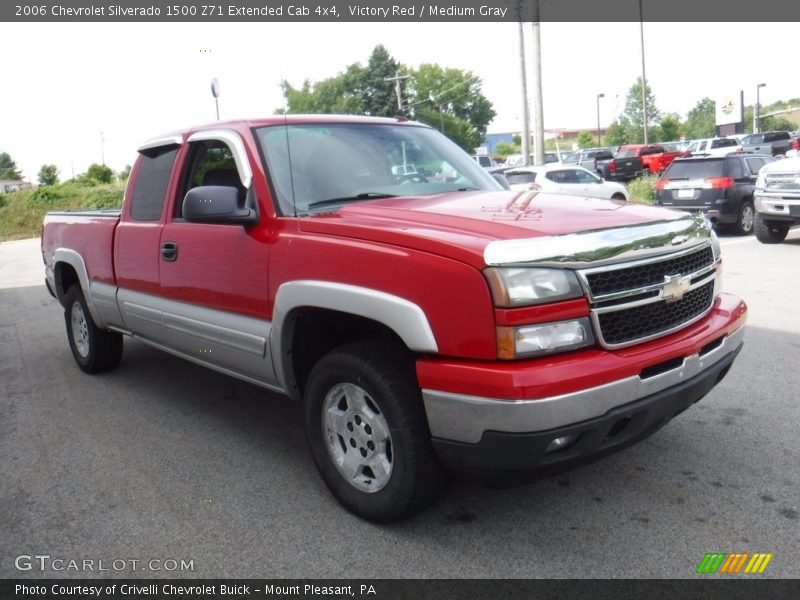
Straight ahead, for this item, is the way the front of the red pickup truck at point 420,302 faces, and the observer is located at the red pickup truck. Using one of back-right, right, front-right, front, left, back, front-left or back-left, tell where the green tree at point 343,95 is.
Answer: back-left

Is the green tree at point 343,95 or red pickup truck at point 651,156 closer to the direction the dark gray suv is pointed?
the red pickup truck

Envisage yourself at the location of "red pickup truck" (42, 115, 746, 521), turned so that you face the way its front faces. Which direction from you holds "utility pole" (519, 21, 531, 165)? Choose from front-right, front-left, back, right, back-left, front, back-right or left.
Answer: back-left

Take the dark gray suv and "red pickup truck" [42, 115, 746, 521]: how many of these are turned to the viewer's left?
0

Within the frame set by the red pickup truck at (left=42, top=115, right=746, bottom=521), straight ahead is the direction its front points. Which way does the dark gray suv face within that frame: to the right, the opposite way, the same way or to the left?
to the left

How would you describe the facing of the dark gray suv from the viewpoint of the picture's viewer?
facing away from the viewer and to the right of the viewer

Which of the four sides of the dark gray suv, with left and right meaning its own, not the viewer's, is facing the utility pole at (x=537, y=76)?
left
